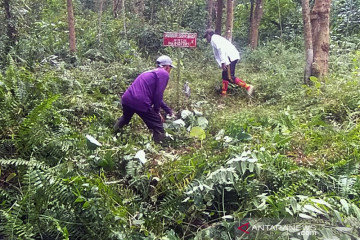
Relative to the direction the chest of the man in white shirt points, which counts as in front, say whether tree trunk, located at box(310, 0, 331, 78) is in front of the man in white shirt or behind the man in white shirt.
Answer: behind

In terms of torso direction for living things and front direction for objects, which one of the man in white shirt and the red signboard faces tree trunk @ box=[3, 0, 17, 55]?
the man in white shirt

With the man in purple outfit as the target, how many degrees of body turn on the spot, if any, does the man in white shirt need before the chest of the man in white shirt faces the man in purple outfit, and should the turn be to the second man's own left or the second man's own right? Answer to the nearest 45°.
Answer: approximately 90° to the second man's own left

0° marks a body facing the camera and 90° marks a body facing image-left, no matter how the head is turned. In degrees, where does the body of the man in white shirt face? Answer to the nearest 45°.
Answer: approximately 90°

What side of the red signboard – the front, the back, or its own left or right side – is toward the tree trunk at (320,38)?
left

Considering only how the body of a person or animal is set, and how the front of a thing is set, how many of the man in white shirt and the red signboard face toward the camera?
1

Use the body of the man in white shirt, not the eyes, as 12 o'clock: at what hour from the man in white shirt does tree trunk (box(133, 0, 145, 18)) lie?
The tree trunk is roughly at 2 o'clock from the man in white shirt.

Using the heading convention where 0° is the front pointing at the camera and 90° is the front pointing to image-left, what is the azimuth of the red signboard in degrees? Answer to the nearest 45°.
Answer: approximately 0°

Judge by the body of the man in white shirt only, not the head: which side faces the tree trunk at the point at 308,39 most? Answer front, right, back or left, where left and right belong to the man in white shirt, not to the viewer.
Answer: back

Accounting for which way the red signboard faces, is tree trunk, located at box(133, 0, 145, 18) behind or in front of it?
behind

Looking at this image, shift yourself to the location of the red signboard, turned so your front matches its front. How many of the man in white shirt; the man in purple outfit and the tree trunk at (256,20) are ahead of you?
1

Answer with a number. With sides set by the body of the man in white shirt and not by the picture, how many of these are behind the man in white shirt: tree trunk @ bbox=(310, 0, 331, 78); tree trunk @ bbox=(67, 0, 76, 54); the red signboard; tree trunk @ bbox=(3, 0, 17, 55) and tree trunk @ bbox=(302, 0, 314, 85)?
2

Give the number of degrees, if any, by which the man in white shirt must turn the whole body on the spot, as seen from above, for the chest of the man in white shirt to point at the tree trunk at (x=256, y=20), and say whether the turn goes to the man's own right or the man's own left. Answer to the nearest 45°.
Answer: approximately 90° to the man's own right

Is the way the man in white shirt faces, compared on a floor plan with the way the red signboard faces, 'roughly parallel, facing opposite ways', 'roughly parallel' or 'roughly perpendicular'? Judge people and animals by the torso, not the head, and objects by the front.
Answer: roughly perpendicular
